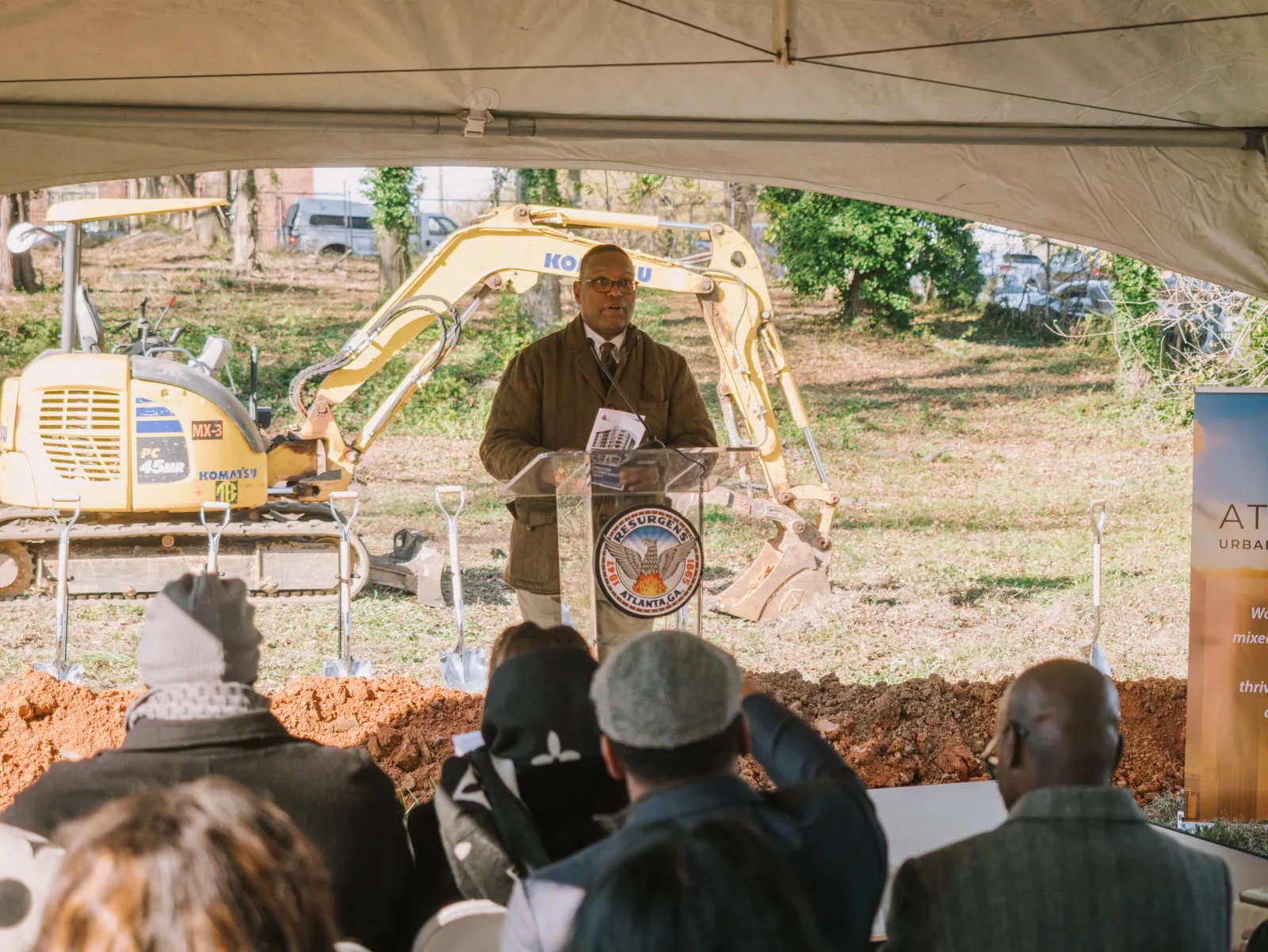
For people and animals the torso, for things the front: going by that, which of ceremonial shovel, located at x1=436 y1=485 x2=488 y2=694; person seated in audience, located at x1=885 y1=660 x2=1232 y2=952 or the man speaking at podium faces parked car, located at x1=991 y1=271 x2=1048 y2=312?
the person seated in audience

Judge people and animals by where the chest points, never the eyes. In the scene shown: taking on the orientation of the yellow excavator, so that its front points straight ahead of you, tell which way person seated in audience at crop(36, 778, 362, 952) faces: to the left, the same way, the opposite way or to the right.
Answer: to the left

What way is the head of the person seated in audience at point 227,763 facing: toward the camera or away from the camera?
away from the camera

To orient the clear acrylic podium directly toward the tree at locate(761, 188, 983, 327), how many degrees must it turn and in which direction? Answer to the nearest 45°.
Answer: approximately 180°

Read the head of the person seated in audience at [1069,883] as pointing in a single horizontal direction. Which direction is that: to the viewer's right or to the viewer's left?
to the viewer's left

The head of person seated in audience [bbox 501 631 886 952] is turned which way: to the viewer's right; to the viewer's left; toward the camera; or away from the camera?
away from the camera

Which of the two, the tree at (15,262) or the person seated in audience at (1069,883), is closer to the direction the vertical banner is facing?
the person seated in audience

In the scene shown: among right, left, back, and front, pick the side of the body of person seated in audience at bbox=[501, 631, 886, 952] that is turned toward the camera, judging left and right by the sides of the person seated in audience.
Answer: back

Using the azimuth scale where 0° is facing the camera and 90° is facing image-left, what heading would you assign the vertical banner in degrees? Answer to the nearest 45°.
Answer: approximately 0°

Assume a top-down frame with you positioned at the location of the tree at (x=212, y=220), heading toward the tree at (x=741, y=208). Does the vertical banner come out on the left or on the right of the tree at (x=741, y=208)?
right

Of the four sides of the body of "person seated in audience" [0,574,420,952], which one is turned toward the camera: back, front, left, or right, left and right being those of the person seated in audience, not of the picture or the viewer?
back

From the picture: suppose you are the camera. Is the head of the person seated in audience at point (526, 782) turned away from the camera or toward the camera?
away from the camera

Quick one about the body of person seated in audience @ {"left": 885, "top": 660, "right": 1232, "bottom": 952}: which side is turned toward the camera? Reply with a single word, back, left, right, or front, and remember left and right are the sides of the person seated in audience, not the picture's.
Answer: back

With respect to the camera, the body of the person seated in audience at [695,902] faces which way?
away from the camera

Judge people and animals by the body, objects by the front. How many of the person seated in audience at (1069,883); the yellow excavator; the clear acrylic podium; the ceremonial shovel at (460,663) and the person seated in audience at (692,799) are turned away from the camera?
2

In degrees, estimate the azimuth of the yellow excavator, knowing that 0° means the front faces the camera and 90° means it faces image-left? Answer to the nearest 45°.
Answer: approximately 270°

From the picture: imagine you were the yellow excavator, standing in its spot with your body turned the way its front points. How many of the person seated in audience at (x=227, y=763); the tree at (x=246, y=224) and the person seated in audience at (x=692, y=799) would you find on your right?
2

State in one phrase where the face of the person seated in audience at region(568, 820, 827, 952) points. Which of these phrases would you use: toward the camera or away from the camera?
away from the camera
